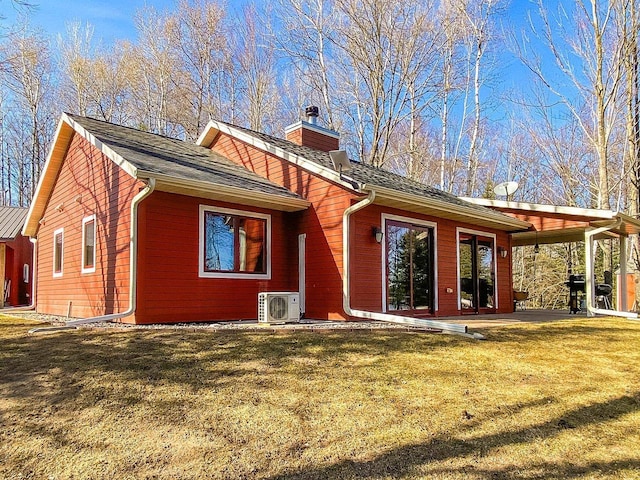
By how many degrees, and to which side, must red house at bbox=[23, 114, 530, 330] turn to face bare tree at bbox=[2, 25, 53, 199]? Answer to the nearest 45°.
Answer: approximately 180°

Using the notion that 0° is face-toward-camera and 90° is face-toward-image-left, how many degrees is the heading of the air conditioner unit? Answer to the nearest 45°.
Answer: approximately 315°

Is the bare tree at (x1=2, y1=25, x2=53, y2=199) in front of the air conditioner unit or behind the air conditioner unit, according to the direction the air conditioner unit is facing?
behind

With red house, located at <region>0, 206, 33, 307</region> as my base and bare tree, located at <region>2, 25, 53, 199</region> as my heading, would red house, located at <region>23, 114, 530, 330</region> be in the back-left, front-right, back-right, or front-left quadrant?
back-right

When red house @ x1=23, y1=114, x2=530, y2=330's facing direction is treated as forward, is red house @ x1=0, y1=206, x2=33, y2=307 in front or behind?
behind
